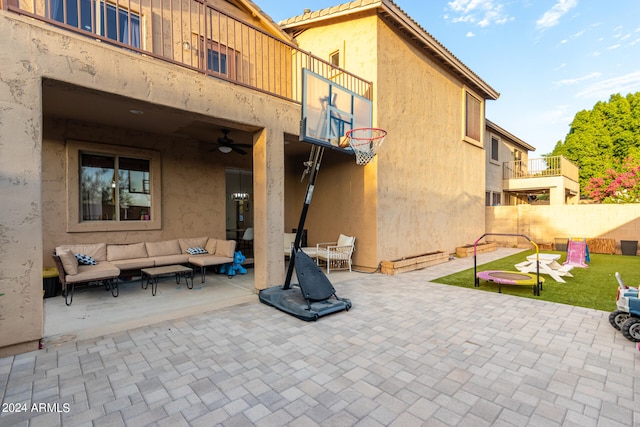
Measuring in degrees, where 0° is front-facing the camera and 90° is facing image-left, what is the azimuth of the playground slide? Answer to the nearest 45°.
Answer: approximately 45°

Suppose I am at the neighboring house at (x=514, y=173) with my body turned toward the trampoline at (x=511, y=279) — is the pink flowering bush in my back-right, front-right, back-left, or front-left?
back-left

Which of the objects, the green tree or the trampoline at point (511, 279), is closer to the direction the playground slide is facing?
the trampoline
